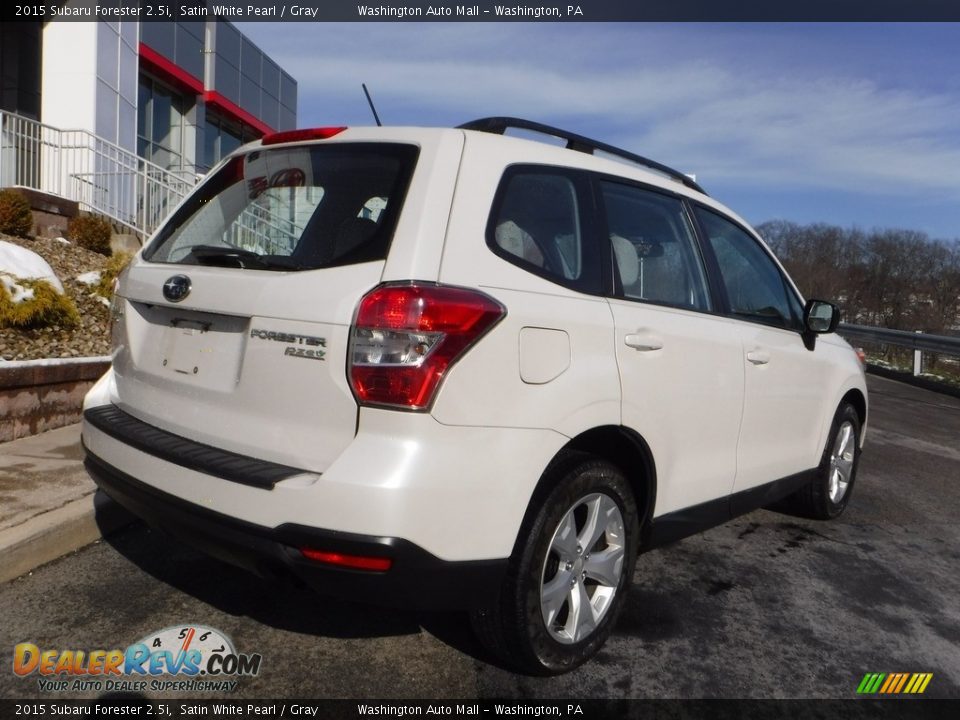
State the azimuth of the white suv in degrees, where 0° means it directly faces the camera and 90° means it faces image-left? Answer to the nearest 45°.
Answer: approximately 225°

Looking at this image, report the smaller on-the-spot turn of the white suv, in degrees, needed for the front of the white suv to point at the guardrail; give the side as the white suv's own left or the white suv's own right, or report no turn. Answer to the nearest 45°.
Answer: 0° — it already faces it

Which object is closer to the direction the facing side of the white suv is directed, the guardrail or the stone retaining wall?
the guardrail

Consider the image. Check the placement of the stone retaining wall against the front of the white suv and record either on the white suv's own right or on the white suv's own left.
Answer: on the white suv's own left
